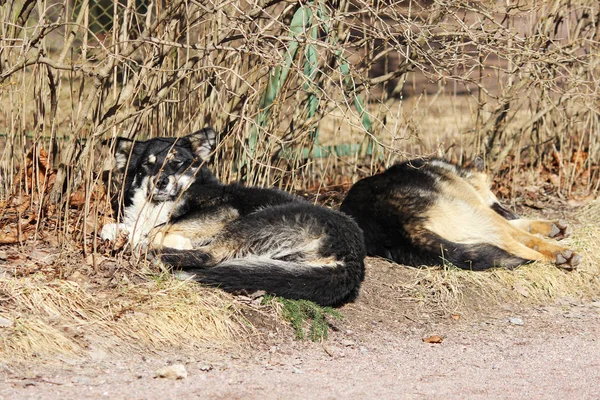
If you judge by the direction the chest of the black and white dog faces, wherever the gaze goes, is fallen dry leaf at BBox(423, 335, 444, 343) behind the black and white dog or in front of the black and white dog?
behind

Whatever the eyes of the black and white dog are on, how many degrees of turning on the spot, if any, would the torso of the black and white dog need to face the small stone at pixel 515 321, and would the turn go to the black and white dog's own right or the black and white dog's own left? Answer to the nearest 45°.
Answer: approximately 180°

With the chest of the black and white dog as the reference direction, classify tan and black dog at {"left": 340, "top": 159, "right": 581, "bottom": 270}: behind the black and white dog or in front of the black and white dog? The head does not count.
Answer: behind

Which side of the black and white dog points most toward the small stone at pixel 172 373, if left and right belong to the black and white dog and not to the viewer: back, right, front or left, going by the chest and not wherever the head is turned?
left

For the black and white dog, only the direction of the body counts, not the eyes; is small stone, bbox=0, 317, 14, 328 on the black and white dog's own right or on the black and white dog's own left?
on the black and white dog's own left

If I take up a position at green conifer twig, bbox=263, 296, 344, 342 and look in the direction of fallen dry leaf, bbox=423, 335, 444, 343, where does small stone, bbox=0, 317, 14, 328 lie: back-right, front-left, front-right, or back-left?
back-right

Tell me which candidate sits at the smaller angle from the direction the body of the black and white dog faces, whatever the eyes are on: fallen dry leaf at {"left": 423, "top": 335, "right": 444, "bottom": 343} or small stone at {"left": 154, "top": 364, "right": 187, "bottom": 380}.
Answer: the small stone

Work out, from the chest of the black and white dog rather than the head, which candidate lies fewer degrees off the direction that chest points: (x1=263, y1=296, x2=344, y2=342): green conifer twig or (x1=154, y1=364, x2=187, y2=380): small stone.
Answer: the small stone

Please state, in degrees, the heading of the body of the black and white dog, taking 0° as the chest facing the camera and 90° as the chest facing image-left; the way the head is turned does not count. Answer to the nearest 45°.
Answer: approximately 90°

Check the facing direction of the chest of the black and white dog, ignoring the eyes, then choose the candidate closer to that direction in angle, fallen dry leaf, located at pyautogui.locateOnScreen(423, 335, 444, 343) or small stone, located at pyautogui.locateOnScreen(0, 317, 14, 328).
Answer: the small stone
